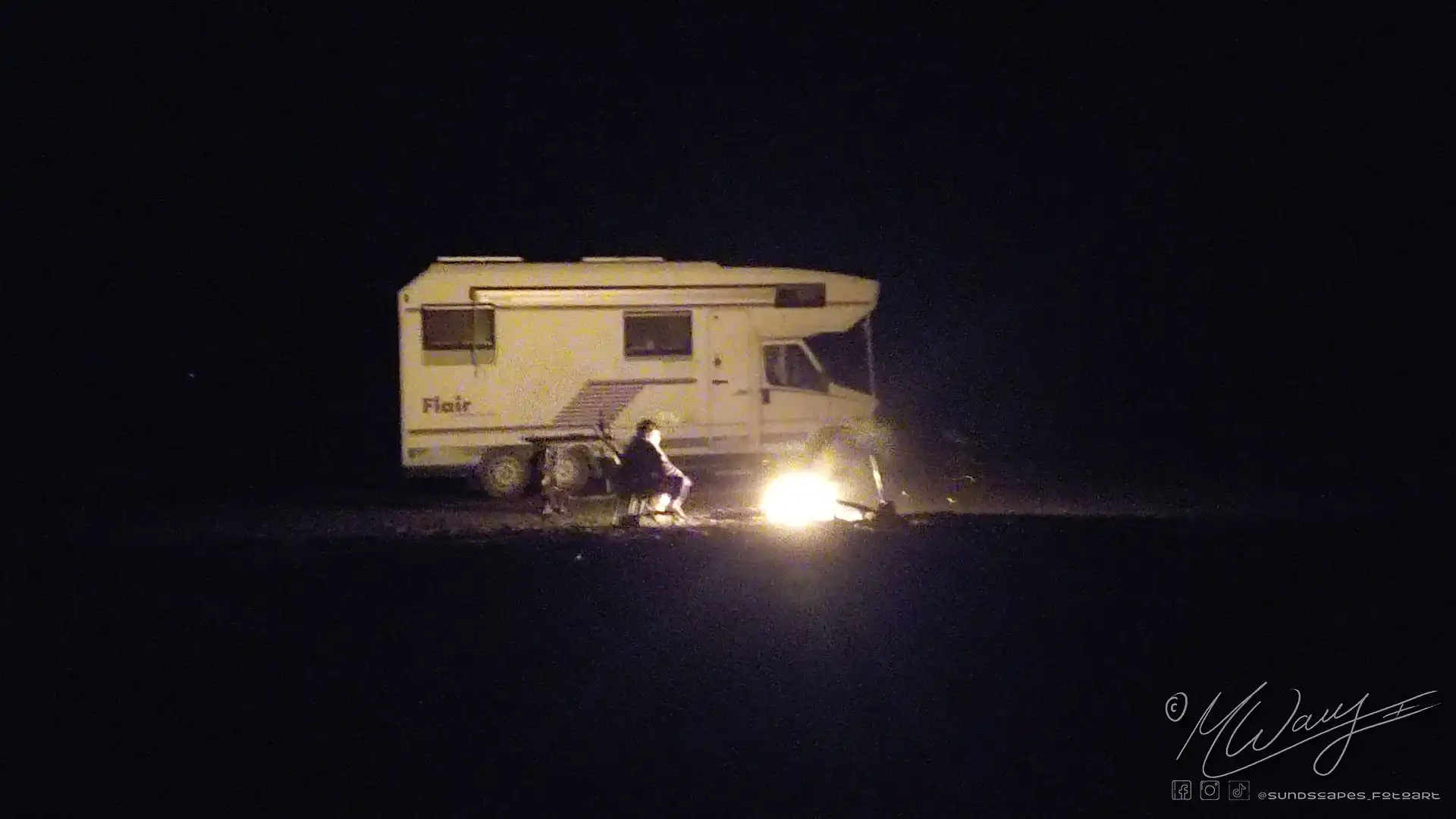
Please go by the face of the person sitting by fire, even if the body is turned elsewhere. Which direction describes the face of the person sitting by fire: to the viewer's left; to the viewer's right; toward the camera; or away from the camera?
to the viewer's right

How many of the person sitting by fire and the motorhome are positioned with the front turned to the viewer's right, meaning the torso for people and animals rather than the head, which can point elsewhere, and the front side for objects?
2

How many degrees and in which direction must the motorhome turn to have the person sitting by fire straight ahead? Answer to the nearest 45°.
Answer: approximately 90° to its right

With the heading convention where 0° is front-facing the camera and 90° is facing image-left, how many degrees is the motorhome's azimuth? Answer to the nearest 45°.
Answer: approximately 270°

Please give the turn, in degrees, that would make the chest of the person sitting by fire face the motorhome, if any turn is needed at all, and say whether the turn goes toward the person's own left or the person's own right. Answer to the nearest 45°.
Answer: approximately 90° to the person's own left

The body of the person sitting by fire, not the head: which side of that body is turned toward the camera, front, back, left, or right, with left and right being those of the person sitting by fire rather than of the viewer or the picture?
right
